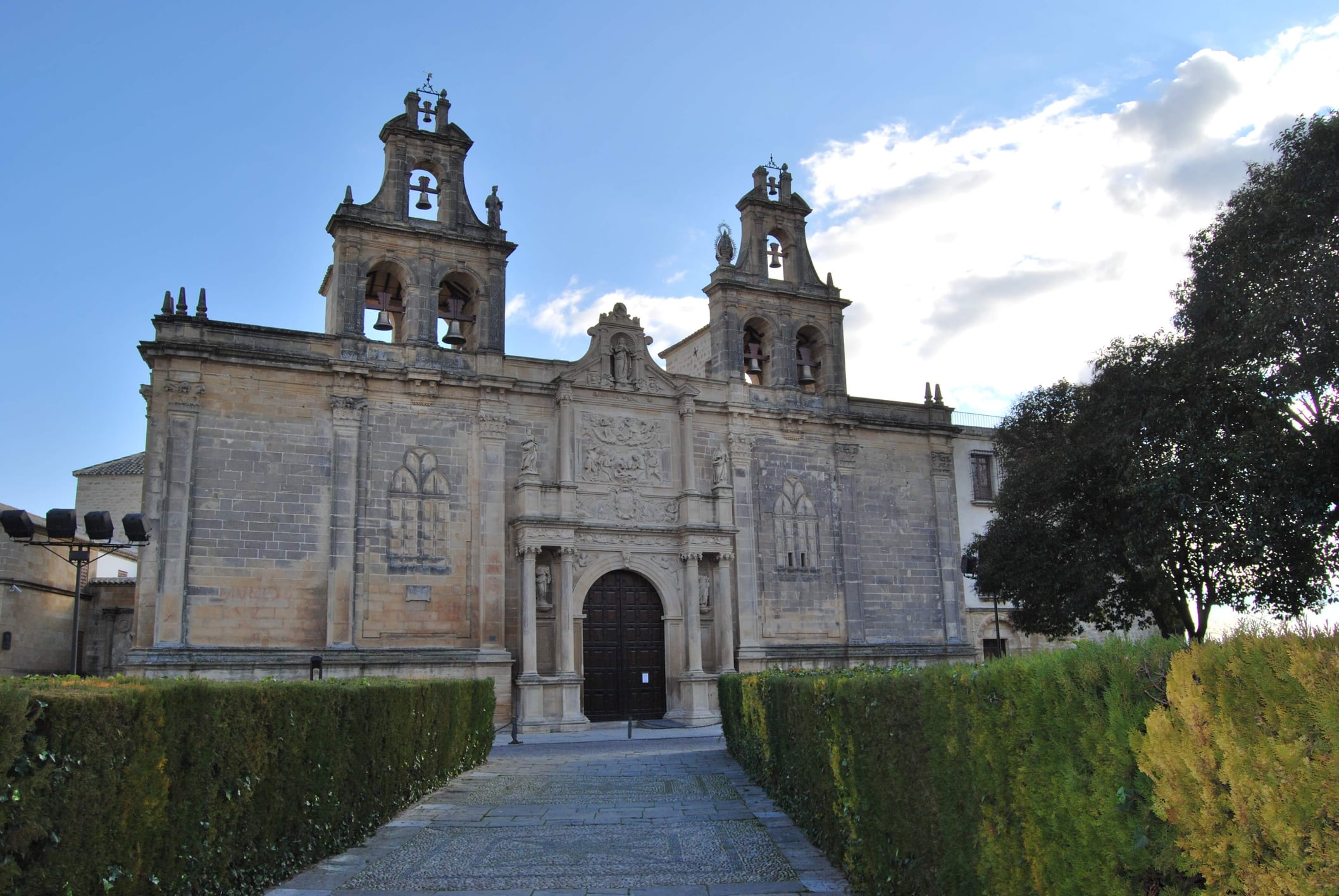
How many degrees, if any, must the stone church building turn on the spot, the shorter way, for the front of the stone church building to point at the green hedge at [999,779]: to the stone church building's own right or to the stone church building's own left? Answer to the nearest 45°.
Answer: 0° — it already faces it

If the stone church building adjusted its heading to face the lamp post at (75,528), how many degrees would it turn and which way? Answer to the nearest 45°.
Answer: approximately 45° to its right

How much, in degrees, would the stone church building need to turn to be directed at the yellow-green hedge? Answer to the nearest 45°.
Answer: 0° — it already faces it

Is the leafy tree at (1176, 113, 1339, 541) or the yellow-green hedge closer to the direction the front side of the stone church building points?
the yellow-green hedge

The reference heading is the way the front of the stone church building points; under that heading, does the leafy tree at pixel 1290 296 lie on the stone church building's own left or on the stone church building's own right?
on the stone church building's own left

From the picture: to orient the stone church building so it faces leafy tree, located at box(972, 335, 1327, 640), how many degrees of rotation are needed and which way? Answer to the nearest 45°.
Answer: approximately 45° to its left

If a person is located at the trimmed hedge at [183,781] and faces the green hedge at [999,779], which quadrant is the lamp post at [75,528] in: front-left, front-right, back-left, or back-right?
back-left

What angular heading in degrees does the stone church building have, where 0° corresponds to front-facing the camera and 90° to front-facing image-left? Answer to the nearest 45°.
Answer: approximately 0°

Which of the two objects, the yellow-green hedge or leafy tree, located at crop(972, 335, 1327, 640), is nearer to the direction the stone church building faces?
the yellow-green hedge
